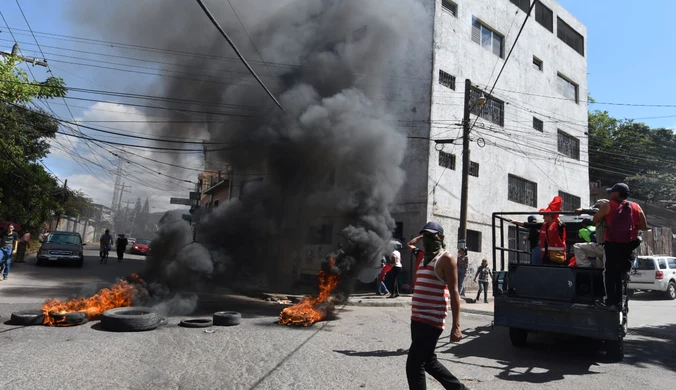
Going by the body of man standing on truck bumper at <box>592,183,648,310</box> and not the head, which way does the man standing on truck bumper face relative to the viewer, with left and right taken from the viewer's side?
facing away from the viewer

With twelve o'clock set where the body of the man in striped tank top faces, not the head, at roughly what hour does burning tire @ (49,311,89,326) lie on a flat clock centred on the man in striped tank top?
The burning tire is roughly at 2 o'clock from the man in striped tank top.

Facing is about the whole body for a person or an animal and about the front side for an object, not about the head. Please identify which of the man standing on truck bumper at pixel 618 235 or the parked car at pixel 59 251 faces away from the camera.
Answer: the man standing on truck bumper

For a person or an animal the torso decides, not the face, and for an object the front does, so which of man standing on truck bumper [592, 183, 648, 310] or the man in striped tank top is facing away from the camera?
the man standing on truck bumper

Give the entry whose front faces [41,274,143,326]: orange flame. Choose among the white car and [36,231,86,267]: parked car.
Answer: the parked car

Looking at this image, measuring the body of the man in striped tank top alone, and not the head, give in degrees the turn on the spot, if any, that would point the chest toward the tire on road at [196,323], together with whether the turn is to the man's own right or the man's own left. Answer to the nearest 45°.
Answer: approximately 90° to the man's own right

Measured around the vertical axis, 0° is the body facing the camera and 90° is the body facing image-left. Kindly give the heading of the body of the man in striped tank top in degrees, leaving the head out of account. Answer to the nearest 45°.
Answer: approximately 45°

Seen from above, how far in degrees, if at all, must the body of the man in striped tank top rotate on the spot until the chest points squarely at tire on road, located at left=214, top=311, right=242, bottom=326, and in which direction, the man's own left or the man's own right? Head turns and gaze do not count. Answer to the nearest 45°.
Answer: approximately 90° to the man's own right

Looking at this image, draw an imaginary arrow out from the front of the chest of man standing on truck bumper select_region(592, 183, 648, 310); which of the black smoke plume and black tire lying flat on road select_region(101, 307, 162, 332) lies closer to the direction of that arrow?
the black smoke plume

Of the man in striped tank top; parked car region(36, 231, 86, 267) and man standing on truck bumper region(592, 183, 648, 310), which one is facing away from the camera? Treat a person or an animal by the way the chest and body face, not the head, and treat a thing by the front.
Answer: the man standing on truck bumper

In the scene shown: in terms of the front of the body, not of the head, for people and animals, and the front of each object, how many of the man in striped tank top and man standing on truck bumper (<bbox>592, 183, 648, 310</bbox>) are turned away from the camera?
1

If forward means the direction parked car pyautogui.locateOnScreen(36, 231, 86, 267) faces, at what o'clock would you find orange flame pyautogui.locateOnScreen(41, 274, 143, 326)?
The orange flame is roughly at 12 o'clock from the parked car.
